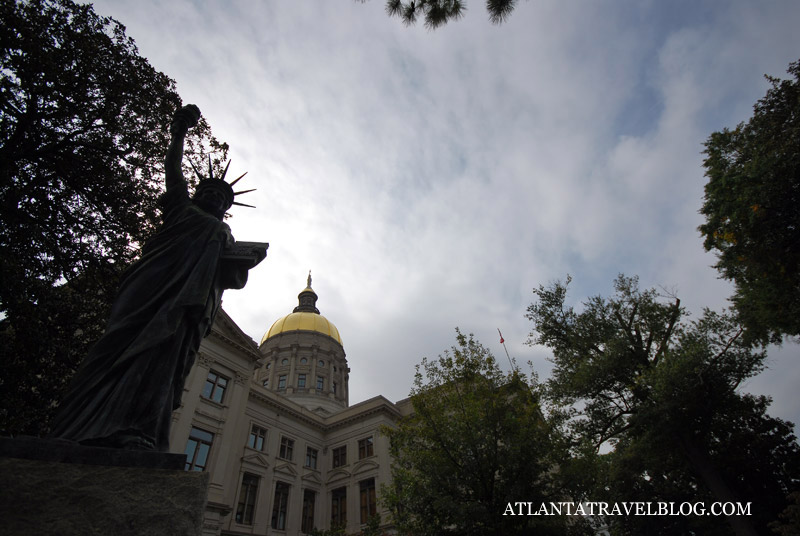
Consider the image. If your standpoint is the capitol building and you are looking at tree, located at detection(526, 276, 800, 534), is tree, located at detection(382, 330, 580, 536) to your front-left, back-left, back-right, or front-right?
front-right

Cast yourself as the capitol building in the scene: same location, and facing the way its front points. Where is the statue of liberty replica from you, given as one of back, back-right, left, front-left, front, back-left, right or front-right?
front-right

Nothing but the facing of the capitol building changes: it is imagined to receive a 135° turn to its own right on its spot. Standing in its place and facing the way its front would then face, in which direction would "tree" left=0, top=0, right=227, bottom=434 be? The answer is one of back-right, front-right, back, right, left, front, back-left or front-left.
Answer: left

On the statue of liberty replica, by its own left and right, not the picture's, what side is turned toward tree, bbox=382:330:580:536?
left

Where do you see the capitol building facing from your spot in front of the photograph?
facing the viewer and to the right of the viewer

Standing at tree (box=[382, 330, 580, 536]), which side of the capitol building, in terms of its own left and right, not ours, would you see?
front

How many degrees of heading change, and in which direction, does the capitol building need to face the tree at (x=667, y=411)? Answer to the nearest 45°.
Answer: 0° — it already faces it

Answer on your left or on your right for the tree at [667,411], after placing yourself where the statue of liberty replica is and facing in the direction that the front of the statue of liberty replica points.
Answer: on your left

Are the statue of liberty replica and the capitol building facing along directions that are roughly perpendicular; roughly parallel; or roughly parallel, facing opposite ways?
roughly parallel
